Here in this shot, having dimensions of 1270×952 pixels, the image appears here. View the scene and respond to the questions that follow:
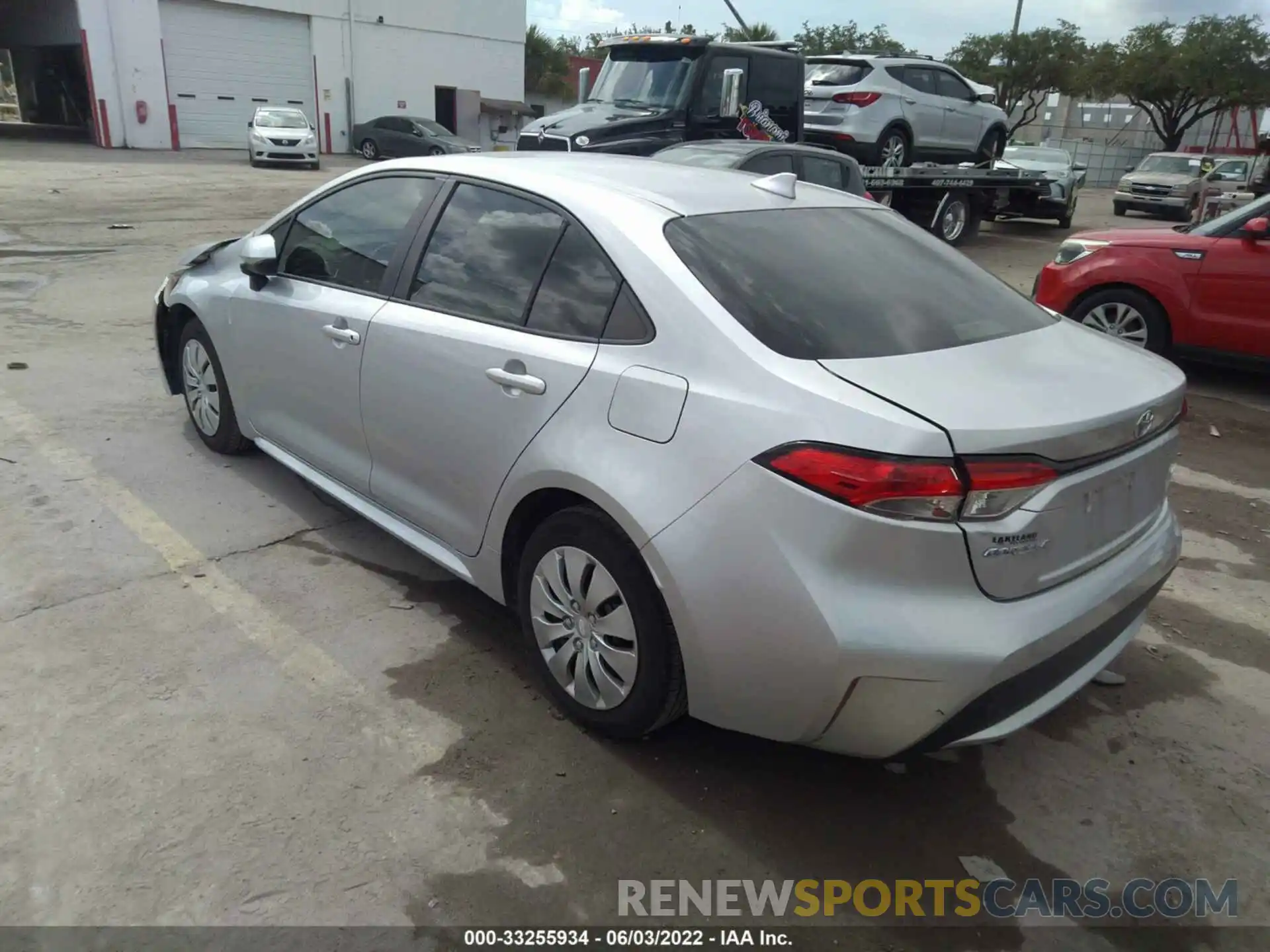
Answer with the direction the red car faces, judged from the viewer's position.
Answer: facing to the left of the viewer

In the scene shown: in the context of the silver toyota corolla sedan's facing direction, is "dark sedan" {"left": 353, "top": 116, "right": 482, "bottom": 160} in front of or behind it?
in front

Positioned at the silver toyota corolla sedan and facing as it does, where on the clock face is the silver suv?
The silver suv is roughly at 2 o'clock from the silver toyota corolla sedan.

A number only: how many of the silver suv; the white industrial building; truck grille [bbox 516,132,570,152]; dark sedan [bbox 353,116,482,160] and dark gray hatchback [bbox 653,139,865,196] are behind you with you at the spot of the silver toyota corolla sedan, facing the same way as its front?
0

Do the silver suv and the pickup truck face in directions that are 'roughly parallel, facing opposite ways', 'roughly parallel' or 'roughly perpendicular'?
roughly parallel, facing opposite ways

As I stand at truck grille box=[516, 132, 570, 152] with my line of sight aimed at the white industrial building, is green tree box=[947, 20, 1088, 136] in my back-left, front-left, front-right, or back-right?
front-right

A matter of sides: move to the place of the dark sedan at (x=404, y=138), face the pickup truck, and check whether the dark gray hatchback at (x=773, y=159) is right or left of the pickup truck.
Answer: right

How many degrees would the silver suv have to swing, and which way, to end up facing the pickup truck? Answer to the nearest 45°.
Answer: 0° — it already faces it

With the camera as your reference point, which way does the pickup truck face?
facing the viewer and to the left of the viewer

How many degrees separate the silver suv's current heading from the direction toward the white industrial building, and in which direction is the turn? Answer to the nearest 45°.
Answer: approximately 90° to its left

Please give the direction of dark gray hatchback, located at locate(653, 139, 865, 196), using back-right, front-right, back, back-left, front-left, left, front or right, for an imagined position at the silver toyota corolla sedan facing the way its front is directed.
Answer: front-right

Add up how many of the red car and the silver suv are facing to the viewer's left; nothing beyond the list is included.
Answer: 1
